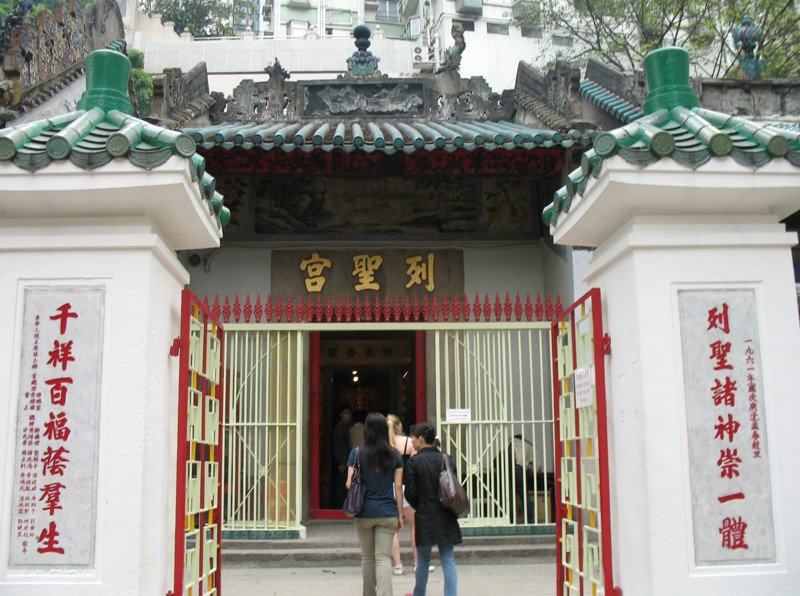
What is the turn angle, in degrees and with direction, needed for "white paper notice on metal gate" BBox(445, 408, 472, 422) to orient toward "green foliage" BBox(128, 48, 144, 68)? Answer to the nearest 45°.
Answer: approximately 135° to its right

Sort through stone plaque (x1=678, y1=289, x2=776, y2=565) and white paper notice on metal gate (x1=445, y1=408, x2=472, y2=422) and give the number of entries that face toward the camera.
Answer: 2

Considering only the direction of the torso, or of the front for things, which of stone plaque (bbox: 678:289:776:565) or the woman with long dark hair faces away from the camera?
the woman with long dark hair

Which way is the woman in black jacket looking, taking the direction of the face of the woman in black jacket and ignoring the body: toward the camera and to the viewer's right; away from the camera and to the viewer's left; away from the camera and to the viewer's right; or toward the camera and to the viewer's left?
away from the camera and to the viewer's left

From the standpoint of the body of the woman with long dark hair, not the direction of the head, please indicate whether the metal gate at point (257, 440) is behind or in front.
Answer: in front

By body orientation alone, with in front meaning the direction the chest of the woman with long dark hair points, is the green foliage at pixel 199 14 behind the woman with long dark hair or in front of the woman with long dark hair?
in front

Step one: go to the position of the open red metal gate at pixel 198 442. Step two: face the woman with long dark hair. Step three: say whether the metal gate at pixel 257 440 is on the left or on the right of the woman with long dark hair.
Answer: left

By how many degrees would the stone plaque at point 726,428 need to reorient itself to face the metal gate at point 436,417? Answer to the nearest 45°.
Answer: approximately 135° to its right

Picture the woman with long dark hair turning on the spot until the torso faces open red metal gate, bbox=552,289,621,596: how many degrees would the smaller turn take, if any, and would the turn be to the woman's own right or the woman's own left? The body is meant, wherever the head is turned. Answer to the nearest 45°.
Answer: approximately 135° to the woman's own right

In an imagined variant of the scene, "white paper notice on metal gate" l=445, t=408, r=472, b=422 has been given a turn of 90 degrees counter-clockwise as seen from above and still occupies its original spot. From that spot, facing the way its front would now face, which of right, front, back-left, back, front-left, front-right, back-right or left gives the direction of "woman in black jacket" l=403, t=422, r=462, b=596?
right

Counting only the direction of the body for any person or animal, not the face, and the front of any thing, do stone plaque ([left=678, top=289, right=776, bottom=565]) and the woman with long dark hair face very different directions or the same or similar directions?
very different directions

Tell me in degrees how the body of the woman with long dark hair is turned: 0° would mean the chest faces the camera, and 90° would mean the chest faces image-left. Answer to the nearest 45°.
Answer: approximately 180°

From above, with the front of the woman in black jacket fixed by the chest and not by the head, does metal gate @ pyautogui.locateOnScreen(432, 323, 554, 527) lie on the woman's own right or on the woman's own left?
on the woman's own right

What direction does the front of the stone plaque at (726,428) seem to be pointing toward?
toward the camera

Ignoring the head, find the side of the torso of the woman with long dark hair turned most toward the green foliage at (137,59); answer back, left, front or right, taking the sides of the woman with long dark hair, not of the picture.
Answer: front
